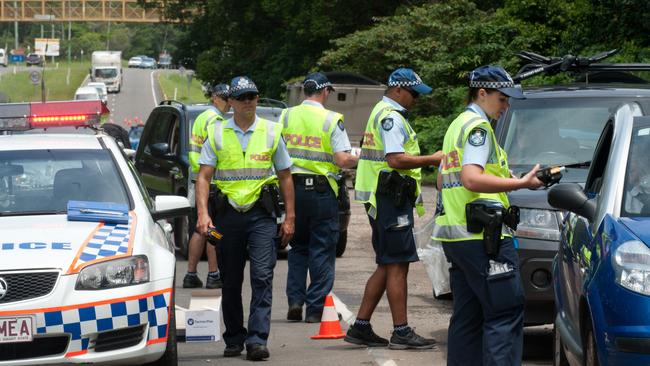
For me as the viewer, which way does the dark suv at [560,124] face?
facing the viewer

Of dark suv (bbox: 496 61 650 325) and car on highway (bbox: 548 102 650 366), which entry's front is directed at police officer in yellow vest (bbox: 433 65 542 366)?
the dark suv

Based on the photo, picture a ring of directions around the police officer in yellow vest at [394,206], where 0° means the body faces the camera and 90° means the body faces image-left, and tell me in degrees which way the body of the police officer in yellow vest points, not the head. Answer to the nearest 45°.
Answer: approximately 270°

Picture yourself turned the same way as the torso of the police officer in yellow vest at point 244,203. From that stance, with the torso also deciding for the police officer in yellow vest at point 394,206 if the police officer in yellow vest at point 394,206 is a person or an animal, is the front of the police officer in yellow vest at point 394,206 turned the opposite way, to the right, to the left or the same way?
to the left

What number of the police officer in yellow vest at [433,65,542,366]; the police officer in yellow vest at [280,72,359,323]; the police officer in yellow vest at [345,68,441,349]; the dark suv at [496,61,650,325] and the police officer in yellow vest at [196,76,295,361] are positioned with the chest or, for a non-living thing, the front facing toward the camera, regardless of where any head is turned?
2

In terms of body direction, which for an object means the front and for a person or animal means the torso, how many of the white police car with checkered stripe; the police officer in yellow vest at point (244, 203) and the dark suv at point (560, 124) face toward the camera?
3

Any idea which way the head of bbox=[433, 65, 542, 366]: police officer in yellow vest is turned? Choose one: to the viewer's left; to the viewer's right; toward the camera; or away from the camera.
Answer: to the viewer's right

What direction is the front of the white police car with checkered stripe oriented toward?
toward the camera

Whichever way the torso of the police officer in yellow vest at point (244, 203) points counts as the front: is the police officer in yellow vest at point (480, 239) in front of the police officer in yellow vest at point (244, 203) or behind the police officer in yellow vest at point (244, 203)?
in front

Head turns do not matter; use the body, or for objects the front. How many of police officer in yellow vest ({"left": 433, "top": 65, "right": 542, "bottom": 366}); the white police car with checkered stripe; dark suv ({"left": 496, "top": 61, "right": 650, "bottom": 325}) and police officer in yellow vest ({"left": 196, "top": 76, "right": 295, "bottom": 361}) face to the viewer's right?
1

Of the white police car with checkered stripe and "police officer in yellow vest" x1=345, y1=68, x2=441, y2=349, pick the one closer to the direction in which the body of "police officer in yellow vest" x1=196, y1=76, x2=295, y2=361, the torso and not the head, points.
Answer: the white police car with checkered stripe

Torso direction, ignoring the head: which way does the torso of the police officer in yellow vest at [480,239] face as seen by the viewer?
to the viewer's right

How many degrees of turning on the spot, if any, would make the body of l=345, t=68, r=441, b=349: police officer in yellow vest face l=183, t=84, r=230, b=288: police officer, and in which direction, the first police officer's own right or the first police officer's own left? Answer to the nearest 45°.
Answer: approximately 135° to the first police officer's own left
